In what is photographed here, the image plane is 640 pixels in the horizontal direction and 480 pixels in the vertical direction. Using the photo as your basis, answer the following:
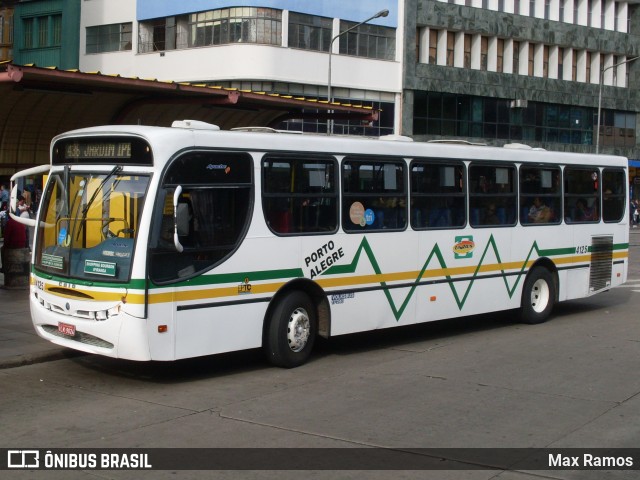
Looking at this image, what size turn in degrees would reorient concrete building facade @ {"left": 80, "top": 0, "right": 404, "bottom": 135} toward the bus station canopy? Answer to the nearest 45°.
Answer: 0° — it already faces it

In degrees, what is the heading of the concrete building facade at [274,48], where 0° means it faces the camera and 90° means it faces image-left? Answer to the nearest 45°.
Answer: approximately 0°

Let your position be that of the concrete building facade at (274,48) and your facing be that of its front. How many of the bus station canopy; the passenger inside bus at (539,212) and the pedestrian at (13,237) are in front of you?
3

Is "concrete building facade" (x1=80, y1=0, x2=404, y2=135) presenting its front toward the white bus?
yes

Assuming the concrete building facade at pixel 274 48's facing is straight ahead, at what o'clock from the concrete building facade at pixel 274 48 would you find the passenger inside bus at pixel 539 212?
The passenger inside bus is roughly at 12 o'clock from the concrete building facade.

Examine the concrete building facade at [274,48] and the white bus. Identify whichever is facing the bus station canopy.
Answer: the concrete building facade

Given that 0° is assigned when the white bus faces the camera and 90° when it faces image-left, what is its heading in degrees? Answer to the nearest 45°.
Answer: approximately 45°

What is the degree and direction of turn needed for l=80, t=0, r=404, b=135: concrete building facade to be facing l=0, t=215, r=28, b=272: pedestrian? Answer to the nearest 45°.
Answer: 0° — it already faces them
